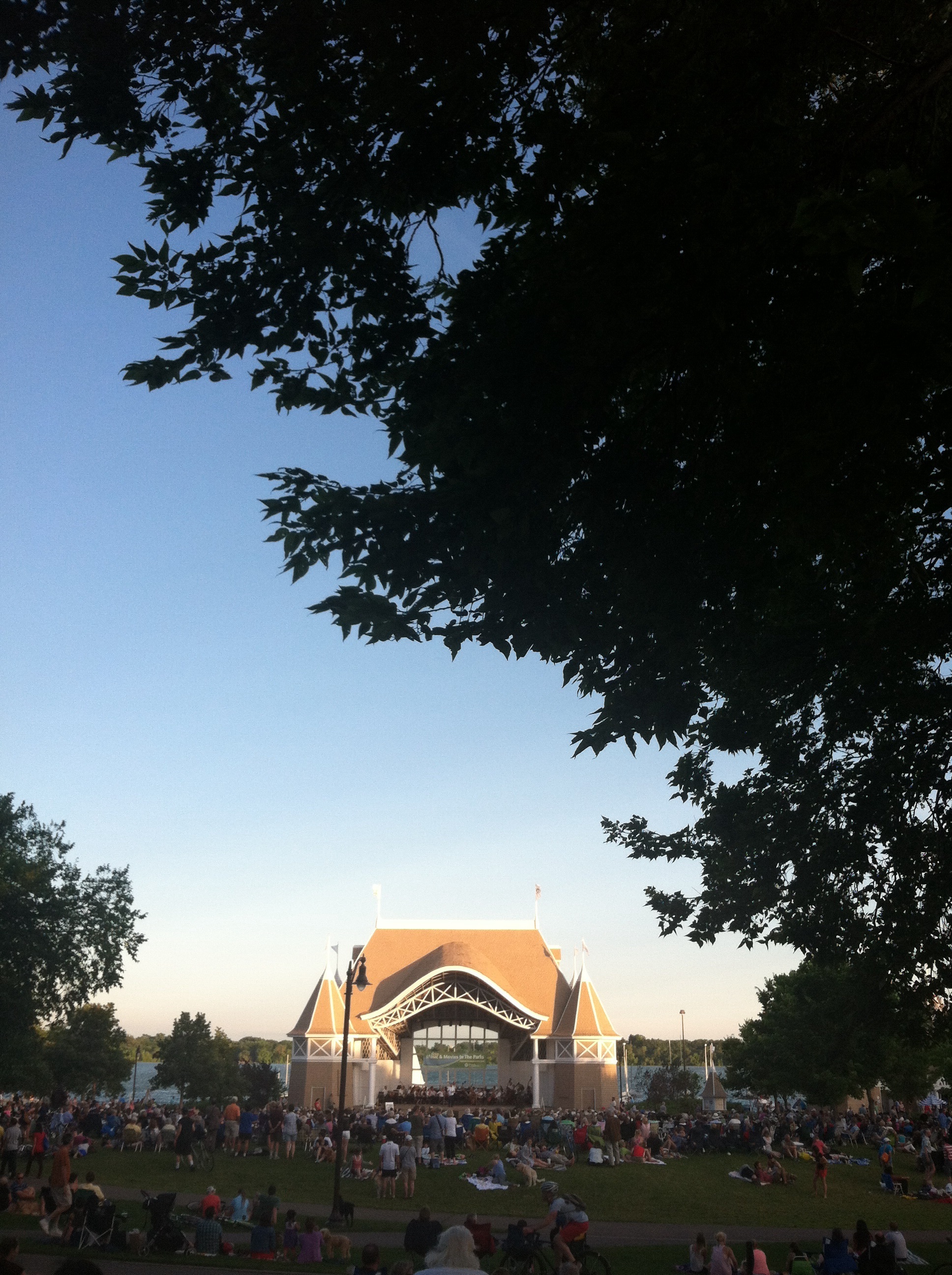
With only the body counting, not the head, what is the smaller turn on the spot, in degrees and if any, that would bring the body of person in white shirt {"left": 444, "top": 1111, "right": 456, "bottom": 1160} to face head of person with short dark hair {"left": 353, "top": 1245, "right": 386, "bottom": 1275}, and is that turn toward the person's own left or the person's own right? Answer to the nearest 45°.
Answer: approximately 180°

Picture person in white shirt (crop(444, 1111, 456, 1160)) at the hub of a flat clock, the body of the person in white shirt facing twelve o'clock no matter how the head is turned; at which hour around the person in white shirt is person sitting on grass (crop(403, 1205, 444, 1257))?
The person sitting on grass is roughly at 6 o'clock from the person in white shirt.

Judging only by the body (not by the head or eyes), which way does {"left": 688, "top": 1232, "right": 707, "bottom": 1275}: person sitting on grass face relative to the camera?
away from the camera

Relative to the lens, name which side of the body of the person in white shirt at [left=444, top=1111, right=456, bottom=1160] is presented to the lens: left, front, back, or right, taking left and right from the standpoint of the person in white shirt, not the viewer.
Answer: back

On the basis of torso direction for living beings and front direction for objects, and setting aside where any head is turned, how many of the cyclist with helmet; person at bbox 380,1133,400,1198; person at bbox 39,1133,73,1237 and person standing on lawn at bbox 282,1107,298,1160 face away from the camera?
2

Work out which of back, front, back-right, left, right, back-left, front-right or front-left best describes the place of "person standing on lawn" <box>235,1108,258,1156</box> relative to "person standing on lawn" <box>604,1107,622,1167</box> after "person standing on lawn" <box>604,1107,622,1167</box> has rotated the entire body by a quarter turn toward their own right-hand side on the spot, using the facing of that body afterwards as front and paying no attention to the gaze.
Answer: back

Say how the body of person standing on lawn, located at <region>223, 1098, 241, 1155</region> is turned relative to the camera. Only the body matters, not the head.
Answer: away from the camera

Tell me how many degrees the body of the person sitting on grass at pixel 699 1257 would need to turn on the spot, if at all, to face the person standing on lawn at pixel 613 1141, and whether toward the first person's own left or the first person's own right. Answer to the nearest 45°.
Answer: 0° — they already face them

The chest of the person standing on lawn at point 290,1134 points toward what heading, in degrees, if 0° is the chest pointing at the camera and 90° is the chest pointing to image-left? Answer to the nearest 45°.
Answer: approximately 180°

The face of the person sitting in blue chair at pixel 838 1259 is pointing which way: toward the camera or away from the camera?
away from the camera

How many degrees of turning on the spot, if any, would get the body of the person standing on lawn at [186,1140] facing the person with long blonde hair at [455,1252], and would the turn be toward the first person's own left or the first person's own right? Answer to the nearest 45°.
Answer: approximately 180°
